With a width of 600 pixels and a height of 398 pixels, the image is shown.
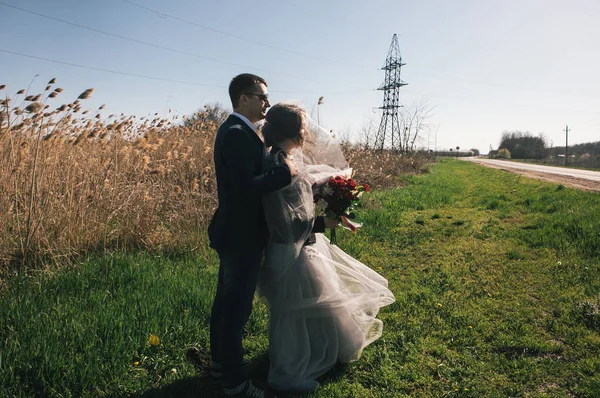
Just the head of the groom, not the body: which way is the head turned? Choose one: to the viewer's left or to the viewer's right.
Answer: to the viewer's right

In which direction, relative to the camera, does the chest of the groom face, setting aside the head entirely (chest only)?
to the viewer's right

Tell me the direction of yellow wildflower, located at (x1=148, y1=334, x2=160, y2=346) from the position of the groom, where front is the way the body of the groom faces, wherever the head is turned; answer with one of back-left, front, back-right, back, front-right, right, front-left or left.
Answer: back-left
